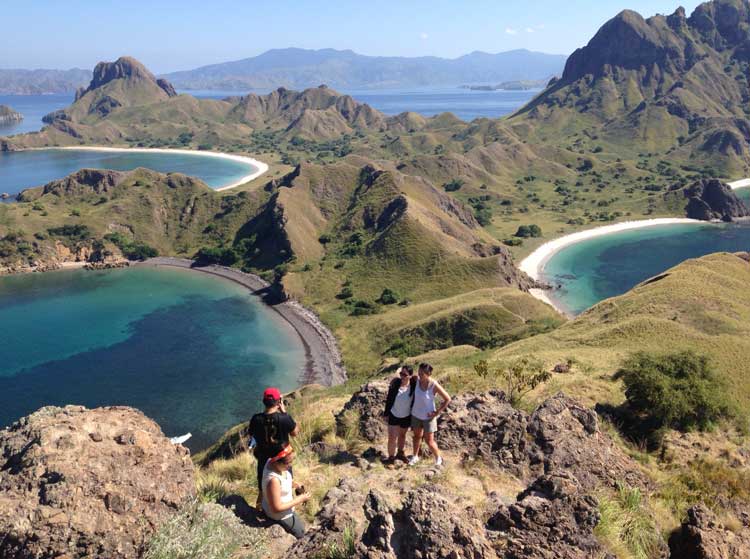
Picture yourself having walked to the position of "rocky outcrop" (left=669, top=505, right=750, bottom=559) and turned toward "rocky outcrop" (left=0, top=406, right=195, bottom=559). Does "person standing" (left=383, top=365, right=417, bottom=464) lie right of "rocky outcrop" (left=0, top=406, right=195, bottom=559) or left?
right

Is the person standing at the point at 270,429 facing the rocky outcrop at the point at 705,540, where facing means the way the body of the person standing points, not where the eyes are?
no

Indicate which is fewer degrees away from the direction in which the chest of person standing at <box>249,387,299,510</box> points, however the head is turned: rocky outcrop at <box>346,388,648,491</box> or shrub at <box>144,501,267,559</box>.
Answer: the rocky outcrop

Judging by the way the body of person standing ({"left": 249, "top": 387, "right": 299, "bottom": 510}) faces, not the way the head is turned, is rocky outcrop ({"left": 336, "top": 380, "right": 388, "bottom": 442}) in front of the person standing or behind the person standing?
in front

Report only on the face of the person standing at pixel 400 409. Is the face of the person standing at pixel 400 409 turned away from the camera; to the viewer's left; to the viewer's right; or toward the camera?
toward the camera

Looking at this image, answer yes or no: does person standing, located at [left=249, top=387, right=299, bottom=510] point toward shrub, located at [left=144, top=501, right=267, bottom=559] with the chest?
no

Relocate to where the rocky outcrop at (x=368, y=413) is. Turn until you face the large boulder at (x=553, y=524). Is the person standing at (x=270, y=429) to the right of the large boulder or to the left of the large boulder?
right

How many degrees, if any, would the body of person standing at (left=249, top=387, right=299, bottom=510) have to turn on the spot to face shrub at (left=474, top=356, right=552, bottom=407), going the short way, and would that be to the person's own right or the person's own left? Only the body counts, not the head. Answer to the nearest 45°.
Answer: approximately 45° to the person's own right

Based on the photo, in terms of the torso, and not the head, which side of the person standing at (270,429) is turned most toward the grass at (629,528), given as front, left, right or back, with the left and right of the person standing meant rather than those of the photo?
right

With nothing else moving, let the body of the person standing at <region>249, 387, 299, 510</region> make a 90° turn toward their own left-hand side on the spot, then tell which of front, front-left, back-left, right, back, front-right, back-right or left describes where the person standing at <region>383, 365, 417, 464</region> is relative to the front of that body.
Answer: back-right

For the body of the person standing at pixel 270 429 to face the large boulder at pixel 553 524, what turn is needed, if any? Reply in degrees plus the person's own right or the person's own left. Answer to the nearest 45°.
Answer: approximately 135° to the person's own right

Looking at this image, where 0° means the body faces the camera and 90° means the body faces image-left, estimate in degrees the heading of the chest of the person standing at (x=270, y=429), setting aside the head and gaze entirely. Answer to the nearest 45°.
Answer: approximately 180°
